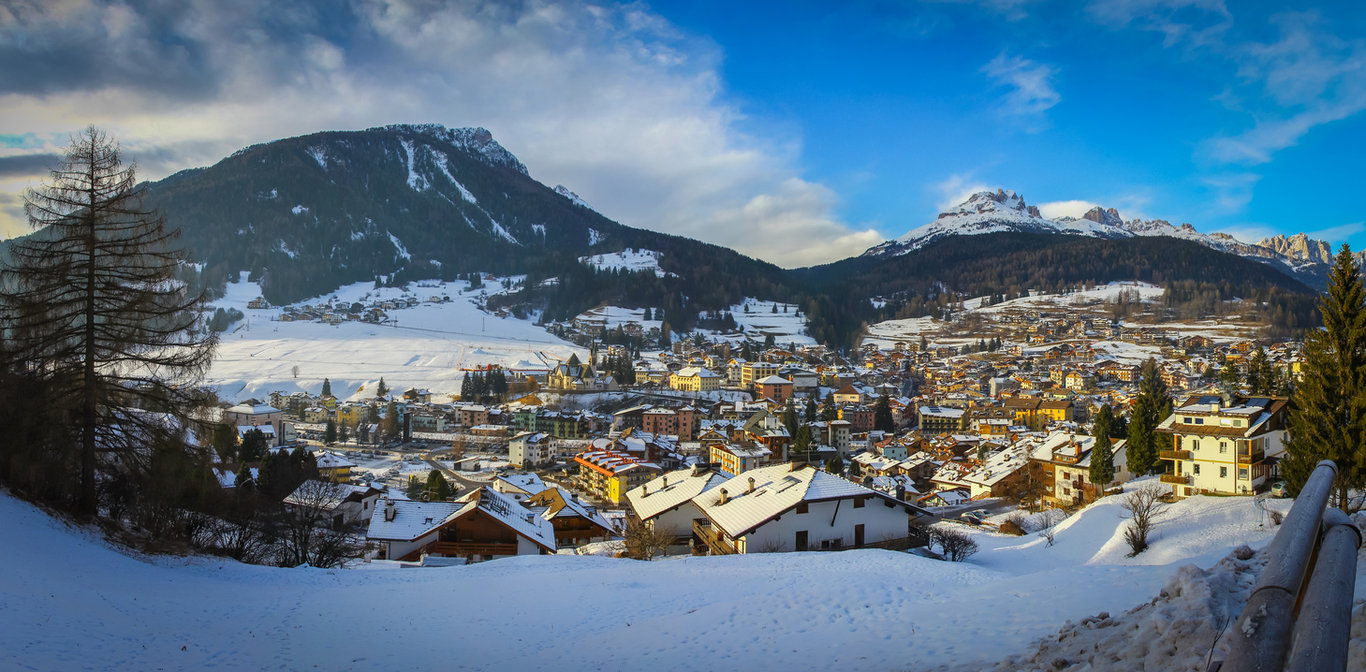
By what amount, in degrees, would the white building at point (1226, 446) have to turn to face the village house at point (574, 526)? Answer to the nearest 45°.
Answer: approximately 45° to its right

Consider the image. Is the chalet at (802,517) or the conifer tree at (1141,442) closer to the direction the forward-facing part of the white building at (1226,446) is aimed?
the chalet

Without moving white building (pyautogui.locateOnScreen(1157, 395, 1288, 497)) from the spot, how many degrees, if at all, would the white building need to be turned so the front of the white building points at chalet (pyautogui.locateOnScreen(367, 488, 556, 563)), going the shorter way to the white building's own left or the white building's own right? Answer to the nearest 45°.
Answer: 0° — it already faces it

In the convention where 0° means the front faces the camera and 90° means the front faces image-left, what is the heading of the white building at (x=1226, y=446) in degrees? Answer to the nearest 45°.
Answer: approximately 45°

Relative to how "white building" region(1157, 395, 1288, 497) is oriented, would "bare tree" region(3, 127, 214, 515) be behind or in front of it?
in front

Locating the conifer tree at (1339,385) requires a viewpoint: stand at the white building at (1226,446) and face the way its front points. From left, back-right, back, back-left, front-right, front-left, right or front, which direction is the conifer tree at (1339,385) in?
front-left

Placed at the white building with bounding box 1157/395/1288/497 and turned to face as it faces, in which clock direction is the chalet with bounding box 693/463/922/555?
The chalet is roughly at 12 o'clock from the white building.

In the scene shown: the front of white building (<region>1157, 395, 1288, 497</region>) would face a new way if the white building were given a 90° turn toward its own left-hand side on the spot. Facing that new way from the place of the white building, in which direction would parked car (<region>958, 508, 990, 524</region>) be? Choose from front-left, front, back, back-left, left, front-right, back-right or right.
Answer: back

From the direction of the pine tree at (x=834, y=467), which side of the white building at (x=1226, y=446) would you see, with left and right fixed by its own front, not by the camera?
right
